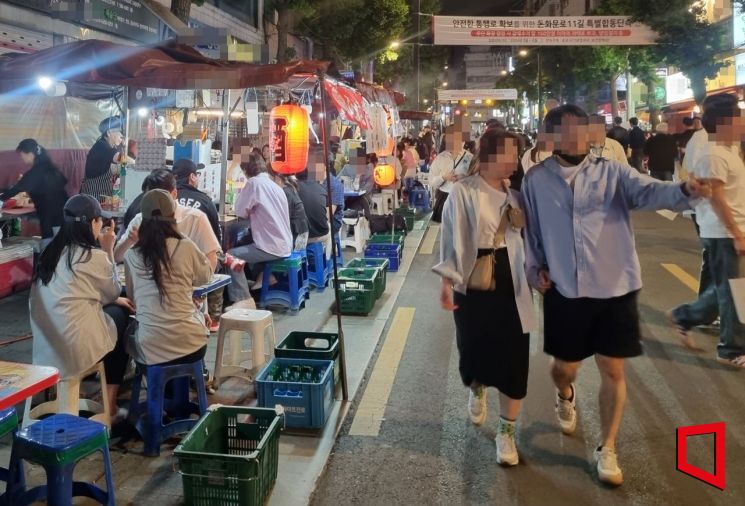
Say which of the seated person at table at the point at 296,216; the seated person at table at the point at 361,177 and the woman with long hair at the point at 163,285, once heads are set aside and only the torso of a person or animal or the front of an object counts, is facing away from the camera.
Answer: the woman with long hair

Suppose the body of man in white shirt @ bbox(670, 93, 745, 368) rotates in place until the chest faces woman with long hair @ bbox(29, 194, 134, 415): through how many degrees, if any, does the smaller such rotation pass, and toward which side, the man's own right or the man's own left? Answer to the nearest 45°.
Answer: approximately 135° to the man's own right

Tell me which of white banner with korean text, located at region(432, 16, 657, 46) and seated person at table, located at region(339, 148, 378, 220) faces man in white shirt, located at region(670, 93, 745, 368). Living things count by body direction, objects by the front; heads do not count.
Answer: the white banner with korean text

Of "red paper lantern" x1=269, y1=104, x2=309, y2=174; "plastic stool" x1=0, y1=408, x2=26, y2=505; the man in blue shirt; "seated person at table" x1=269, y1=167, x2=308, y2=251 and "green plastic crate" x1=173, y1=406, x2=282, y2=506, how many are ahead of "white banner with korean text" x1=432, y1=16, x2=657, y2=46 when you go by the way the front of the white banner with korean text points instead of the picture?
5

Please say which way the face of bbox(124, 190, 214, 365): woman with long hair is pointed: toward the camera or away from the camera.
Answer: away from the camera

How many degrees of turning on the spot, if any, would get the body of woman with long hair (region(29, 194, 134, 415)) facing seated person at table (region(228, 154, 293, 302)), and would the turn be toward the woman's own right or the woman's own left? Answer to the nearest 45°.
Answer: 0° — they already face them

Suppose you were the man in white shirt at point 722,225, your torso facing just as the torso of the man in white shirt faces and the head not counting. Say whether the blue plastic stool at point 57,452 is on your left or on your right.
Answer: on your right

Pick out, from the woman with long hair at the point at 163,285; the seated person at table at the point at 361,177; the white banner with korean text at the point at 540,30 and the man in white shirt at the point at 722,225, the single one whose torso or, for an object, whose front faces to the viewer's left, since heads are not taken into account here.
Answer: the seated person at table

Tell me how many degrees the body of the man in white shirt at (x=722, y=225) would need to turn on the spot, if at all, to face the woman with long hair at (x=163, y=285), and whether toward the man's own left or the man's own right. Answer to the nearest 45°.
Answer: approximately 135° to the man's own right

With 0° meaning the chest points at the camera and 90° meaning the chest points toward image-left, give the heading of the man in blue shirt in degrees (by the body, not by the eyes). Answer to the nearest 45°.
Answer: approximately 0°

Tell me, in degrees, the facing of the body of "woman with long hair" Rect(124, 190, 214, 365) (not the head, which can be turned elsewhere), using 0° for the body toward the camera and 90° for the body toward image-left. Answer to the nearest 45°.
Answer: approximately 180°
